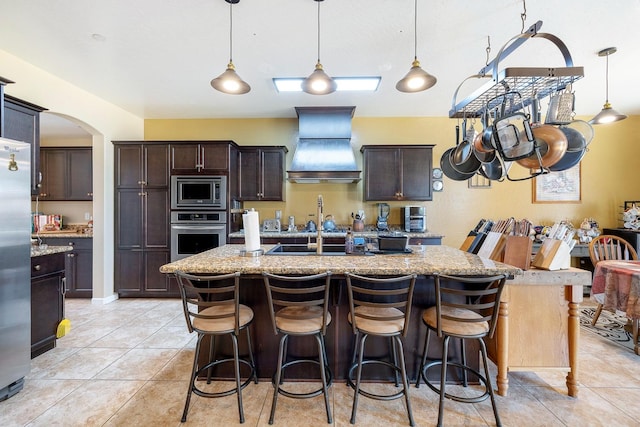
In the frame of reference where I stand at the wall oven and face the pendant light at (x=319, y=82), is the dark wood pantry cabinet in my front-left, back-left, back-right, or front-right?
back-right

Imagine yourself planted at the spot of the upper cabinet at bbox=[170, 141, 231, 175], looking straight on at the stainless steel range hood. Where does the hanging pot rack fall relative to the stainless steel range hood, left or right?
right

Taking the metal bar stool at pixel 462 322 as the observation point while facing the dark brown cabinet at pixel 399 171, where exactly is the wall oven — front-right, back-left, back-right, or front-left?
front-left

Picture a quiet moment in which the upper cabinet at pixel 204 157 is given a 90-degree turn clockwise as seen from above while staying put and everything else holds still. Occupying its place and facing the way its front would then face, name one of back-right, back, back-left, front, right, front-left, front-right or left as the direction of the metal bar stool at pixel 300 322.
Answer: left

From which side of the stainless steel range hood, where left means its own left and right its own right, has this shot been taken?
front

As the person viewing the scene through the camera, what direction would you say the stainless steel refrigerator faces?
facing the viewer and to the right of the viewer

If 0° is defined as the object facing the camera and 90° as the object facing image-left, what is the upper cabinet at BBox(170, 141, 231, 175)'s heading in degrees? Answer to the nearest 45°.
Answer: approximately 0°

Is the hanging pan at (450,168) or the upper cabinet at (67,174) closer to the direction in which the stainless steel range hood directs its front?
the hanging pan

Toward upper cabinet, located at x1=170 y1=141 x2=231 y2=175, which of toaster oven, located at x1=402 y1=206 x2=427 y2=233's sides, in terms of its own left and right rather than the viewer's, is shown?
right

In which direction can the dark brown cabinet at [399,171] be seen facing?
toward the camera

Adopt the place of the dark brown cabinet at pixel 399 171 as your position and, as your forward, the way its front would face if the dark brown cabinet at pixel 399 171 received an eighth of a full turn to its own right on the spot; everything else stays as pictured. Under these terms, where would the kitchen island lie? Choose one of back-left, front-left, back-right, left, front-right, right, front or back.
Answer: front-left

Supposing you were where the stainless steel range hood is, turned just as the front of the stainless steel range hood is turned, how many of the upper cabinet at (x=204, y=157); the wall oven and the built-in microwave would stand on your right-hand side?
3

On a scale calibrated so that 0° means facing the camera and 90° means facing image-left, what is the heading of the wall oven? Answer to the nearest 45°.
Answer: approximately 0°

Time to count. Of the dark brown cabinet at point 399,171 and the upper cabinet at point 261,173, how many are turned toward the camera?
2

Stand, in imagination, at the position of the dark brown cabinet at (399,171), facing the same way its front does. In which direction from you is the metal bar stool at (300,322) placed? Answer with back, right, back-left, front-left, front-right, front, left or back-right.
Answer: front

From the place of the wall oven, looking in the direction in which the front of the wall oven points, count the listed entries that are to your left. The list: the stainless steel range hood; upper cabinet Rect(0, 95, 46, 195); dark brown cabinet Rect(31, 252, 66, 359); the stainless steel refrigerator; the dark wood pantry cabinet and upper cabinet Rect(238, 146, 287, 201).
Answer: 2

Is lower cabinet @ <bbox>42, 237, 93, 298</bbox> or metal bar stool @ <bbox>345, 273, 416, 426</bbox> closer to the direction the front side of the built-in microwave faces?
the metal bar stool

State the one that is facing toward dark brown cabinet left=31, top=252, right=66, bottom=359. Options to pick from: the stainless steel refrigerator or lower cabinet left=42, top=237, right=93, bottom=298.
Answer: the lower cabinet
